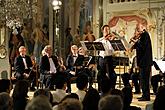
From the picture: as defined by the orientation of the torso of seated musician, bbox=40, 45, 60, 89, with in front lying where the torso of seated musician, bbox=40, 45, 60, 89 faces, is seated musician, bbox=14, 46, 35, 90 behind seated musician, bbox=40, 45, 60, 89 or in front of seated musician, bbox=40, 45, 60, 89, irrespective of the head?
behind

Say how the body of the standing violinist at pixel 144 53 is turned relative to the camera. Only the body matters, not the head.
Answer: to the viewer's left

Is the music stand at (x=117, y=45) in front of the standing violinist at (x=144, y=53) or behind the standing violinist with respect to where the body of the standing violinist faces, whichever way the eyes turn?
in front

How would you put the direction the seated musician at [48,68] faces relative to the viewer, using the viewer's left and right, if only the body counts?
facing the viewer and to the right of the viewer

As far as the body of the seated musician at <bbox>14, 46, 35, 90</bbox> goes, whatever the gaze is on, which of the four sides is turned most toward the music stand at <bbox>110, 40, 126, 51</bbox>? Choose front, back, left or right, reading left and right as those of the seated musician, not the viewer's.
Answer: front

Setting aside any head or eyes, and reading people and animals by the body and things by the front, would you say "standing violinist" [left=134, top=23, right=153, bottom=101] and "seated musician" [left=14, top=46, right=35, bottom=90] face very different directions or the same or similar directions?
very different directions

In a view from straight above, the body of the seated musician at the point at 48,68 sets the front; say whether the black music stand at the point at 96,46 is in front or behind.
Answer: in front

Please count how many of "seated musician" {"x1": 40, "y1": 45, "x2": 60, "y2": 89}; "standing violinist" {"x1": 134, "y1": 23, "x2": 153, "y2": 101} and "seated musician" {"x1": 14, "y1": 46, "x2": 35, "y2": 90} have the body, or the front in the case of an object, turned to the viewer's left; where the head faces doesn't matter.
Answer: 1

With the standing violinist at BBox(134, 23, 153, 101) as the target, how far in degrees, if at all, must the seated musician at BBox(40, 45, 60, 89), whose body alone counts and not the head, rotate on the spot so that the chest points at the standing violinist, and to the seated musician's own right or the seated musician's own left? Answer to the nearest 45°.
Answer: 0° — they already face them
